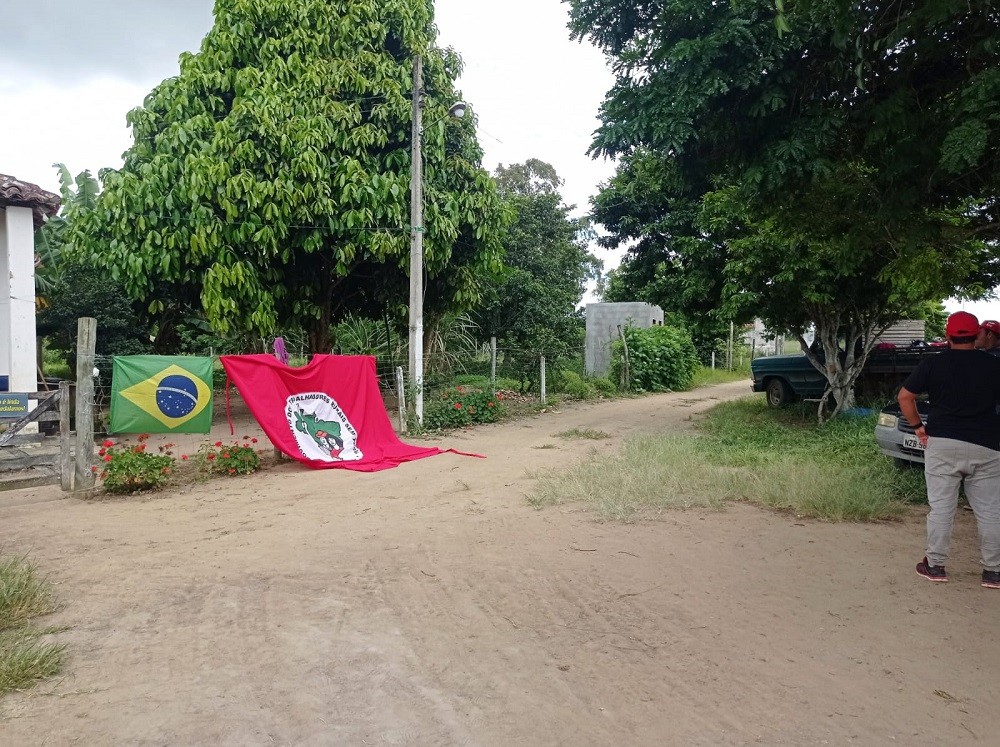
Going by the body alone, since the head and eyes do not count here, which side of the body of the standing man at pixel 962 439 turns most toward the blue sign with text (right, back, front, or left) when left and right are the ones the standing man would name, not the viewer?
left

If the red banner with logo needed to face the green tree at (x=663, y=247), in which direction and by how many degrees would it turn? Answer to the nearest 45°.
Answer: approximately 135° to its left

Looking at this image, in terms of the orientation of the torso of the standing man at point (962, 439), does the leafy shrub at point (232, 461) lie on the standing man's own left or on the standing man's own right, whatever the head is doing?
on the standing man's own left

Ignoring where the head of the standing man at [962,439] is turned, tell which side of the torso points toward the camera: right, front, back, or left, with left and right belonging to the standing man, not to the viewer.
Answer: back

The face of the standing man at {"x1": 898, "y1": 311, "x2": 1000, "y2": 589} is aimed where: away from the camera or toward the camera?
away from the camera

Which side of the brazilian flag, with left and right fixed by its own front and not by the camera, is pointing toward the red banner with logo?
left

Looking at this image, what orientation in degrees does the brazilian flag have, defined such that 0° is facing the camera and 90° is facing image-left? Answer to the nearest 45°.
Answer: approximately 0°
